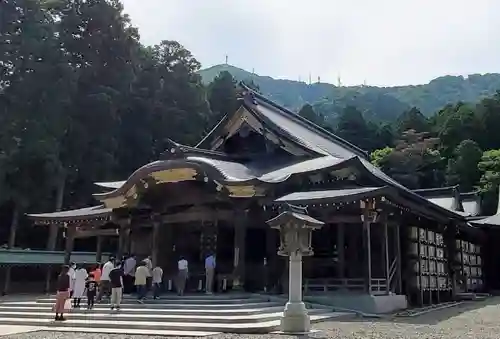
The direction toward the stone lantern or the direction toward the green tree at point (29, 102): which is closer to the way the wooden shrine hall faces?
the stone lantern

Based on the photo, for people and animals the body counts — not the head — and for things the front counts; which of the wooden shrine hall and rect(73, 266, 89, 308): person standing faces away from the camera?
the person standing

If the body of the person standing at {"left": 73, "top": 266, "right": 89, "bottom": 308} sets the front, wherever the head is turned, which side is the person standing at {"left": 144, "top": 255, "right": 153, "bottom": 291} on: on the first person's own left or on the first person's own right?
on the first person's own right

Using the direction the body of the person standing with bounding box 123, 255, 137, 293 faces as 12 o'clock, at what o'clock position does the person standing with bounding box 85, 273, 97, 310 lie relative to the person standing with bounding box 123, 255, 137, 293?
the person standing with bounding box 85, 273, 97, 310 is roughly at 7 o'clock from the person standing with bounding box 123, 255, 137, 293.

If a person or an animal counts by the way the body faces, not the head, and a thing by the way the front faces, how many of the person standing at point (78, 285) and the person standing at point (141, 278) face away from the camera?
2

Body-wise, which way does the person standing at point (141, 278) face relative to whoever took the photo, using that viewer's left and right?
facing away from the viewer

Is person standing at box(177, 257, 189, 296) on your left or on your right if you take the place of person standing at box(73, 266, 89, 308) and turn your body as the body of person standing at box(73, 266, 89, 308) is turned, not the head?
on your right

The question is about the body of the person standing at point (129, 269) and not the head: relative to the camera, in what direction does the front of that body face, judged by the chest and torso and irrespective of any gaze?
away from the camera

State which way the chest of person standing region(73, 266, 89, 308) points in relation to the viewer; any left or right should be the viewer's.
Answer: facing away from the viewer

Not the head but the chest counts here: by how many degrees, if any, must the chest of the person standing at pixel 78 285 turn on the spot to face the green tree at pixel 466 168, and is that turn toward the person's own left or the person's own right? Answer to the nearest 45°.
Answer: approximately 45° to the person's own right

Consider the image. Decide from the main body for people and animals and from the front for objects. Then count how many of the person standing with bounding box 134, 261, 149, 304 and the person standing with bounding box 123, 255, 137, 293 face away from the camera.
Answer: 2

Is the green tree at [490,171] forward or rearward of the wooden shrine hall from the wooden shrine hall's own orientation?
rearward
